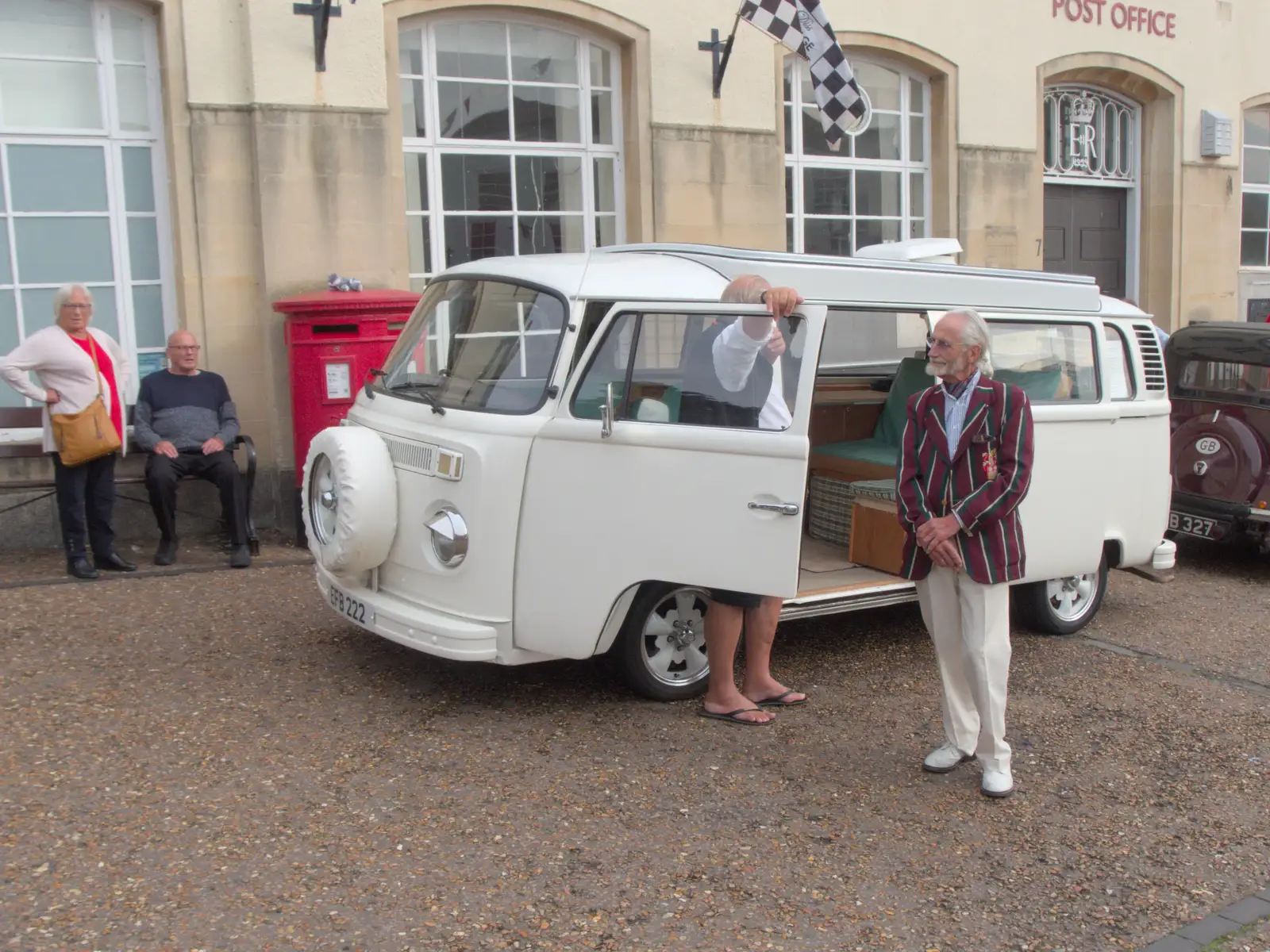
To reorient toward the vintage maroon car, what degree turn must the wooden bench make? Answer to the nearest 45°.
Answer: approximately 90° to its left

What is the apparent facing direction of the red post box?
toward the camera

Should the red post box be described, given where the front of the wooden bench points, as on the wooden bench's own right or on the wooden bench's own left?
on the wooden bench's own left

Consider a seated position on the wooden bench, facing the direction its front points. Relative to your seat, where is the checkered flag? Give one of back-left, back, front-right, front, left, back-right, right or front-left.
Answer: left

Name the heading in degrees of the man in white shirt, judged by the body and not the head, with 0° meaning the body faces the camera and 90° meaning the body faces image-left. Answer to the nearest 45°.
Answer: approximately 315°

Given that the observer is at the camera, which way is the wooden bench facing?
facing the viewer

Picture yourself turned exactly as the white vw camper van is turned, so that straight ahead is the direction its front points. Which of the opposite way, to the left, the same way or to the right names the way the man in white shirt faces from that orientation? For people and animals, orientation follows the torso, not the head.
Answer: to the left

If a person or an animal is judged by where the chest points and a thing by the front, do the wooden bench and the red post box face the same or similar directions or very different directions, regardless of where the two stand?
same or similar directions

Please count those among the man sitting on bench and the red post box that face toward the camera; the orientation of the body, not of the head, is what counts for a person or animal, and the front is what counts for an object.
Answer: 2

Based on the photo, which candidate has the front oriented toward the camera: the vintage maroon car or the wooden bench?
the wooden bench

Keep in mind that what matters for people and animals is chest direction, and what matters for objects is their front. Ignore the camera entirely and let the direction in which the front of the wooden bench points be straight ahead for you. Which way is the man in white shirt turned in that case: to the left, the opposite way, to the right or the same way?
the same way

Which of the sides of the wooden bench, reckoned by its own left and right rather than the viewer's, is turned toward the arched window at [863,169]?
left

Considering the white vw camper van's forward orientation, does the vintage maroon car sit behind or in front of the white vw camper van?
behind

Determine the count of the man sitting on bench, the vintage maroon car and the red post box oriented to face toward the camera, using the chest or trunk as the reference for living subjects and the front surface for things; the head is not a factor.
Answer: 2

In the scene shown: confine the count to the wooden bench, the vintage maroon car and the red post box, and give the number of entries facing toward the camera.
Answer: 2

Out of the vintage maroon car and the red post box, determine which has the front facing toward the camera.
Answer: the red post box

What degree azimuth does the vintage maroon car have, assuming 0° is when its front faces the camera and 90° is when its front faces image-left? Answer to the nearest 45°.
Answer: approximately 225°
